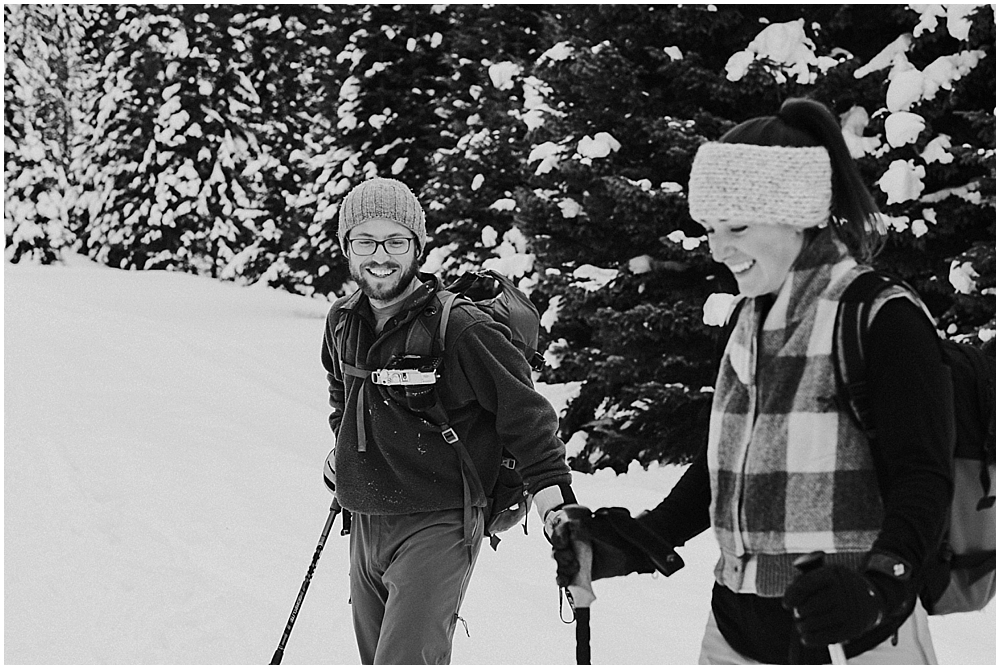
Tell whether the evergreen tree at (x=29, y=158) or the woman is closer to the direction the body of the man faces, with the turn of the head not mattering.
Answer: the woman

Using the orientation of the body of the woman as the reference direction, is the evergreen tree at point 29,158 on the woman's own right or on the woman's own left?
on the woman's own right

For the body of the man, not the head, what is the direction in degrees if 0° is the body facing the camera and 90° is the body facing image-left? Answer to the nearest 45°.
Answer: approximately 45°

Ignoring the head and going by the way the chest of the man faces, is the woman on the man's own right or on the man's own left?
on the man's own left

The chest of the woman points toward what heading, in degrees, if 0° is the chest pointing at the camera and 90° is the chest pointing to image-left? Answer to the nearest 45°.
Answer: approximately 45°

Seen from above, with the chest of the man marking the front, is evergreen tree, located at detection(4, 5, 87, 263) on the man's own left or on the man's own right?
on the man's own right

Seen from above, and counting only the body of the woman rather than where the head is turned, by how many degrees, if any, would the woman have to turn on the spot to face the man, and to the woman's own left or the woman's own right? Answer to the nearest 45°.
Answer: approximately 90° to the woman's own right
